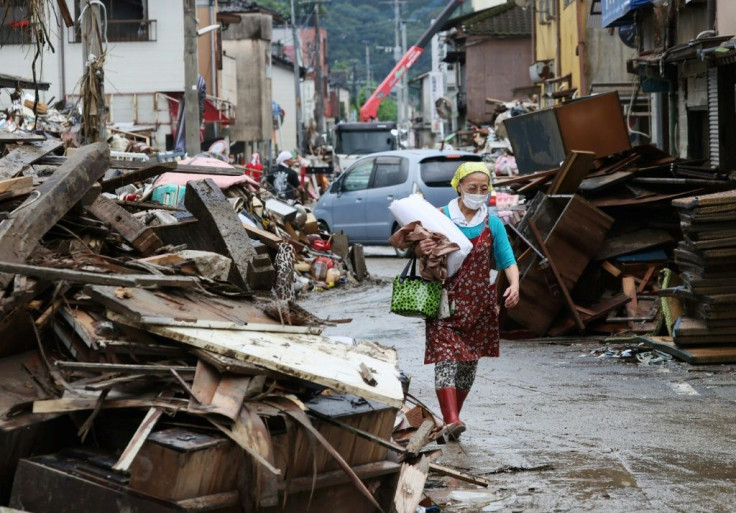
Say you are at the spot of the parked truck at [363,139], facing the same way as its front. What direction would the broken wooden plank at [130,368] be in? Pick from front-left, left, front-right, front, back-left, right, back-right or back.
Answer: front

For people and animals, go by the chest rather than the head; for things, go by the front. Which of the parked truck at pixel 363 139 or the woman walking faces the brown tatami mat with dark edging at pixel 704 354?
the parked truck

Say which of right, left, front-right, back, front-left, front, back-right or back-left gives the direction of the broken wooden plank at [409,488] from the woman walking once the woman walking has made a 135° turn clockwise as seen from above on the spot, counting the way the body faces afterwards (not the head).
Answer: back-left

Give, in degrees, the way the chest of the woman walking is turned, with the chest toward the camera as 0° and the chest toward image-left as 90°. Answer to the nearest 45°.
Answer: approximately 0°

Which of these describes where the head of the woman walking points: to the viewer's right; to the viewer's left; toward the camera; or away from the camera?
toward the camera

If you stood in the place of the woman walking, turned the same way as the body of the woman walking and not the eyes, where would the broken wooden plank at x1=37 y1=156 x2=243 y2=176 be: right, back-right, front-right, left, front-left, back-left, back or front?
back-right

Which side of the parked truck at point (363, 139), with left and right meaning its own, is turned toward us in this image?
front

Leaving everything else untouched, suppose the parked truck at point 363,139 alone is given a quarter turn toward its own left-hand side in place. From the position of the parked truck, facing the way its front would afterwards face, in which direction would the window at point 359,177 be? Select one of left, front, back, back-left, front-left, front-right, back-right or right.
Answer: right

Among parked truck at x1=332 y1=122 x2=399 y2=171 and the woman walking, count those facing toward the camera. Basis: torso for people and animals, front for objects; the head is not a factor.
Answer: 2

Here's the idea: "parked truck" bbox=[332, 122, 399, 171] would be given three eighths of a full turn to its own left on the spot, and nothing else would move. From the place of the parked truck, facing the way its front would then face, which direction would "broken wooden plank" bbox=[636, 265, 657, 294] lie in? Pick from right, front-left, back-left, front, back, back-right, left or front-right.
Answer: back-right

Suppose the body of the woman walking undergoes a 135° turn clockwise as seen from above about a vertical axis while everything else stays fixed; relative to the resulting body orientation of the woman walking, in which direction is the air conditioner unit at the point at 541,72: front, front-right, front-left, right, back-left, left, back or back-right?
front-right

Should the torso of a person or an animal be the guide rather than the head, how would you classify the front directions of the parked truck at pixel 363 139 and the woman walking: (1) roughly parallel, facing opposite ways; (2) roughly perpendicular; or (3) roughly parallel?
roughly parallel

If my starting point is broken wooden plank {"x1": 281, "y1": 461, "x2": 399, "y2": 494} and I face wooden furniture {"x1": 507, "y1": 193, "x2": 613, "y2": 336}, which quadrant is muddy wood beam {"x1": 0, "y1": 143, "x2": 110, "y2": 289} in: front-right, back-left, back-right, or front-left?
front-left

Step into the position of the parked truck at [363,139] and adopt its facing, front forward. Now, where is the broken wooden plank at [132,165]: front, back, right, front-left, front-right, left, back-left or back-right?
front

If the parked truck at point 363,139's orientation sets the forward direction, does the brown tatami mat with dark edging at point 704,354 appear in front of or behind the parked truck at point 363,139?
in front

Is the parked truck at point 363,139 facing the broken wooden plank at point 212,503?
yes
